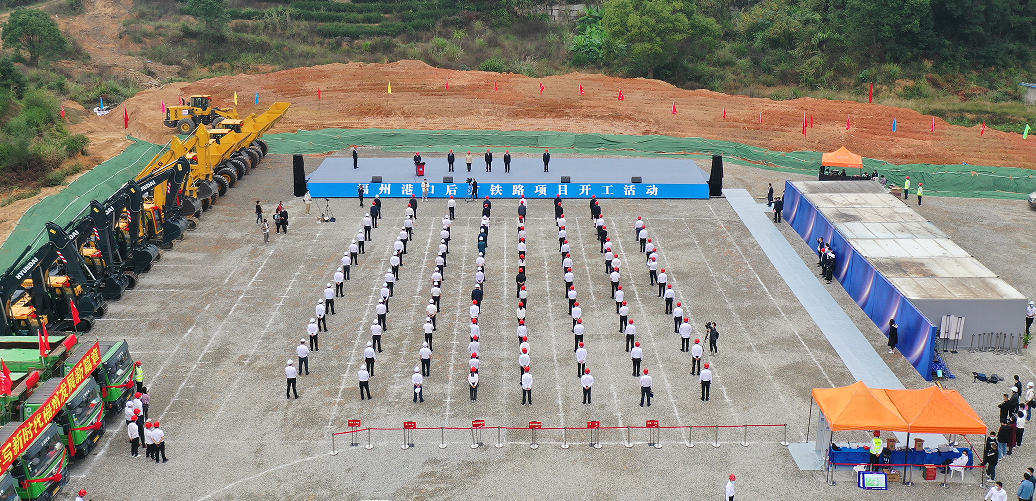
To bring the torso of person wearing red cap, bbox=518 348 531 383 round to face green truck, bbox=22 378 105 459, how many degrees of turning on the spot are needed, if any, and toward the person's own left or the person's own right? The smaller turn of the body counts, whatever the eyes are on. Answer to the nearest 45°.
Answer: approximately 90° to the person's own left

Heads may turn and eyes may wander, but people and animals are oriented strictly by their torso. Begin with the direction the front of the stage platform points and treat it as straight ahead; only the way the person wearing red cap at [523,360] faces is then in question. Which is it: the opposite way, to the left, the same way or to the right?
the opposite way

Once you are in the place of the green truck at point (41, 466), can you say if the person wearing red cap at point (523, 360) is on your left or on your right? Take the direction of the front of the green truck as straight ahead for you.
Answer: on your left

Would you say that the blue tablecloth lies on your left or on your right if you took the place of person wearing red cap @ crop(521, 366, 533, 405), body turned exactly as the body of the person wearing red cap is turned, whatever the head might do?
on your right

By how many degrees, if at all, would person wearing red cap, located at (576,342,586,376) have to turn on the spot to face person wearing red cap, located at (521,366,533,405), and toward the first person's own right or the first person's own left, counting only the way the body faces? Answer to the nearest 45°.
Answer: approximately 135° to the first person's own left

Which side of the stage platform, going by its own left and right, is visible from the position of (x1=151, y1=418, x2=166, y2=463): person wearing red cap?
front

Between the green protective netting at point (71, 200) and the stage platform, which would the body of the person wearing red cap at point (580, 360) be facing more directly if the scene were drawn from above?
the stage platform

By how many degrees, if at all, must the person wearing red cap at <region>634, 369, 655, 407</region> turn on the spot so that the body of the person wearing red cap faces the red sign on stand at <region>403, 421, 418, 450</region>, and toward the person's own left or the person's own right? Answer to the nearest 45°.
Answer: approximately 135° to the person's own left

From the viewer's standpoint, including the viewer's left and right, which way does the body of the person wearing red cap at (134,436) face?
facing away from the viewer and to the right of the viewer

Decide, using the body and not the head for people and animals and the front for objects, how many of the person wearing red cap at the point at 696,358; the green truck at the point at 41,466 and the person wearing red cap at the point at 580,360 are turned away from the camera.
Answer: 2

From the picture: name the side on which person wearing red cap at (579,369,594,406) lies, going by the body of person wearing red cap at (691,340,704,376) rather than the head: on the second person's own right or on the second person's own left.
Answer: on the second person's own left

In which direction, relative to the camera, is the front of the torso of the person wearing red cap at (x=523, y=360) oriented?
away from the camera

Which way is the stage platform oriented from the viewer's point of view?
toward the camera

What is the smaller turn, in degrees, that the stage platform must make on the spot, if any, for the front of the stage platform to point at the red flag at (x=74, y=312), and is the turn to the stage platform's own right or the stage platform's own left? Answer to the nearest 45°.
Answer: approximately 45° to the stage platform's own right

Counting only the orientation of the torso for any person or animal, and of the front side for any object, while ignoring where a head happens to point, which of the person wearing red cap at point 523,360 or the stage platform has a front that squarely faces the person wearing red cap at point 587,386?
the stage platform

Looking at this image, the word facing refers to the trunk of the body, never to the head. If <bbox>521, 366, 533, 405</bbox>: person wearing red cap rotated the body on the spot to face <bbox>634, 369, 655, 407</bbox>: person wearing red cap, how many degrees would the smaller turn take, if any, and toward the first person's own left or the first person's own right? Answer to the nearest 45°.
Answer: approximately 90° to the first person's own right

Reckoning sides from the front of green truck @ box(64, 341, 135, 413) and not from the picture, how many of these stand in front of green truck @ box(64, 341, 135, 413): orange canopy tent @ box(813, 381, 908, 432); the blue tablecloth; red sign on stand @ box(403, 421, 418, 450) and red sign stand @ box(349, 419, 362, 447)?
4

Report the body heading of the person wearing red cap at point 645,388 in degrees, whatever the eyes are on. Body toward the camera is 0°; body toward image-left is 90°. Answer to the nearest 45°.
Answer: approximately 180°
